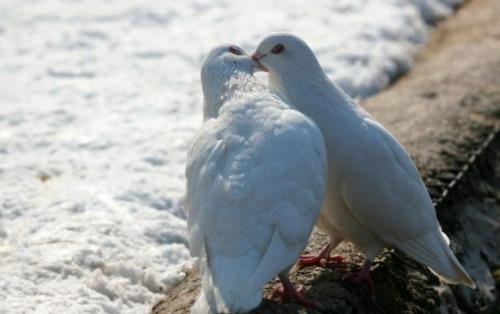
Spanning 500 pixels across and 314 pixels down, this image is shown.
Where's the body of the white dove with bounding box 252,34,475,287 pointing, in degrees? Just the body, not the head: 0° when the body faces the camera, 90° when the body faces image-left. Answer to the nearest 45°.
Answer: approximately 90°

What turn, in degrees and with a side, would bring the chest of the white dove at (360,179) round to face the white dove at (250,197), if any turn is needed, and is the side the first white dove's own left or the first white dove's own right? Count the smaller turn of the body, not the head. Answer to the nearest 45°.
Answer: approximately 45° to the first white dove's own left

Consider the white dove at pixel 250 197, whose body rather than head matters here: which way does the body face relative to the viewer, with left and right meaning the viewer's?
facing away from the viewer and to the right of the viewer

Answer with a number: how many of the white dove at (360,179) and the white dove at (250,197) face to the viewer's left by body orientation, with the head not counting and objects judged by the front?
1
